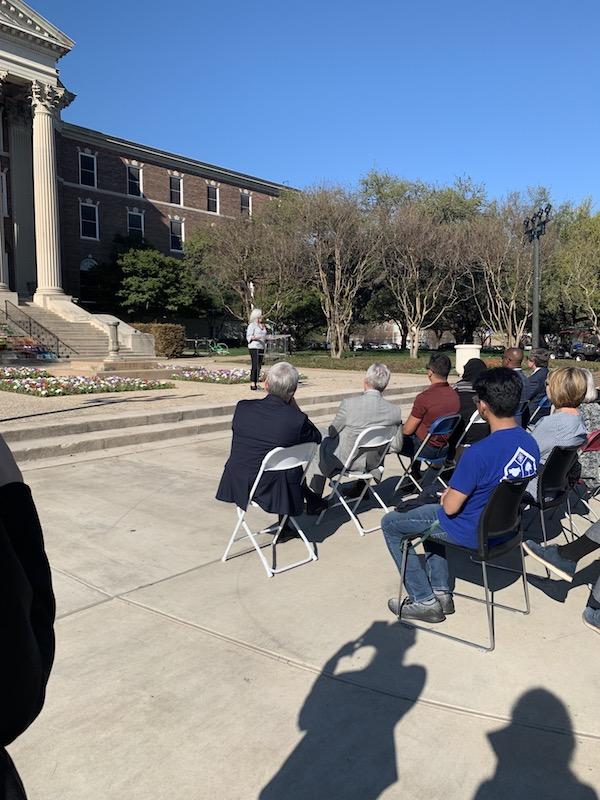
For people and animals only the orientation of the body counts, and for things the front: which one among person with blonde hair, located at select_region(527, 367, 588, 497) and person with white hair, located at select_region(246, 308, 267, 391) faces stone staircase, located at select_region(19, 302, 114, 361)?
person with blonde hair, located at select_region(527, 367, 588, 497)

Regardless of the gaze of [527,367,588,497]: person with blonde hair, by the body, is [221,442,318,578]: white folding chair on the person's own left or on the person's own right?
on the person's own left

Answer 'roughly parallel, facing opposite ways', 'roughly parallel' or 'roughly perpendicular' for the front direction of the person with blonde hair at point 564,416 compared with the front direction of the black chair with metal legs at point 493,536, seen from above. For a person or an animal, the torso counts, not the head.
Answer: roughly parallel

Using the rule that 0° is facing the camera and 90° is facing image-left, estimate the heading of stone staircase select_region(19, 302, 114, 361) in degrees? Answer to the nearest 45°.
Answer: approximately 315°

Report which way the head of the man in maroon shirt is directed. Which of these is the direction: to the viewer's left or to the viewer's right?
to the viewer's left

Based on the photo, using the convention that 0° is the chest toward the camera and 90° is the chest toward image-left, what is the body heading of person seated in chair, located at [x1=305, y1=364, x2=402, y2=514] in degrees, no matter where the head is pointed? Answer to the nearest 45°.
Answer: approximately 135°

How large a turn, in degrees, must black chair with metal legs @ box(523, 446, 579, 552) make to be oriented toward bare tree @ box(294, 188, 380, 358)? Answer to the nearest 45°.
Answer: approximately 45° to its right

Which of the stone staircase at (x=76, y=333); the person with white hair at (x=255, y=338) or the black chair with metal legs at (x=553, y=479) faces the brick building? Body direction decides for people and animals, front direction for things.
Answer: the black chair with metal legs

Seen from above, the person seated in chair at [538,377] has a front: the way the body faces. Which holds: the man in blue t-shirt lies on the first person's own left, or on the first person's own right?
on the first person's own left

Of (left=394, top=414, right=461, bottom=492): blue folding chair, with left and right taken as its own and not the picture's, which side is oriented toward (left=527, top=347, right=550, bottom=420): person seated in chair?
right

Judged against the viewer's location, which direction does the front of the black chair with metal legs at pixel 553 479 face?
facing away from the viewer and to the left of the viewer

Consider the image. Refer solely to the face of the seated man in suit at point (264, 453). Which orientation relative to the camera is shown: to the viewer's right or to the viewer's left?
to the viewer's left

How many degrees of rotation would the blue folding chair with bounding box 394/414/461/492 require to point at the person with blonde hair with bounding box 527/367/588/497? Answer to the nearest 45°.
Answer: approximately 180°

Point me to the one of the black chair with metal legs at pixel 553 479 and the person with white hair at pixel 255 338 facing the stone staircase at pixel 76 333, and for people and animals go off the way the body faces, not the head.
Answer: the black chair with metal legs

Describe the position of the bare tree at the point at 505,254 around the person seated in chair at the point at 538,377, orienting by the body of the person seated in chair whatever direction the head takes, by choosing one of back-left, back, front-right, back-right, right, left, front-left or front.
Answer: right

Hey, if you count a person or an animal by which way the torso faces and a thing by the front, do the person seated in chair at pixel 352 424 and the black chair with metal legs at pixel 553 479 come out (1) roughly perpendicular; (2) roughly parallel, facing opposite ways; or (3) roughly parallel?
roughly parallel

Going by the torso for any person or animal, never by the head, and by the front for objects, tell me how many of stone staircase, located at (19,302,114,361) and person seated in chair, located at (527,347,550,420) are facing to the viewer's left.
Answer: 1

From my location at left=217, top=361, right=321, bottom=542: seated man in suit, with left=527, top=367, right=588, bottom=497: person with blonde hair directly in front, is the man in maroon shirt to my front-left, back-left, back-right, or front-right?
front-left

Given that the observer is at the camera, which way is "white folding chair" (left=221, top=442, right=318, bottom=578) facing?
facing away from the viewer and to the left of the viewer

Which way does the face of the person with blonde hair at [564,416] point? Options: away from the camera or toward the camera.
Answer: away from the camera

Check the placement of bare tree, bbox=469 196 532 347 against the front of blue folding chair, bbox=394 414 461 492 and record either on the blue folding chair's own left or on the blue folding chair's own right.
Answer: on the blue folding chair's own right
